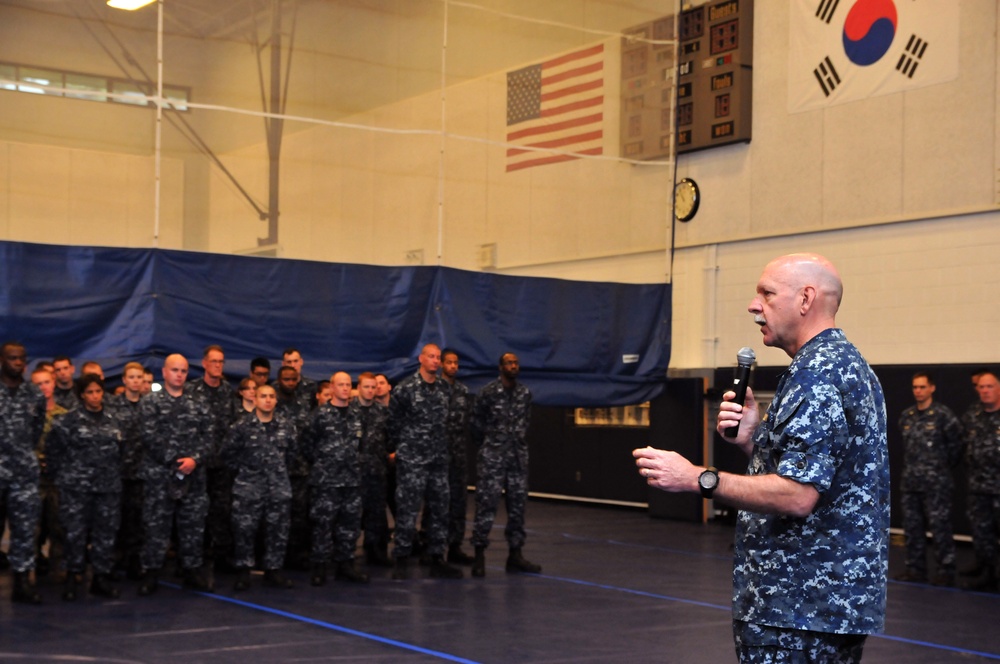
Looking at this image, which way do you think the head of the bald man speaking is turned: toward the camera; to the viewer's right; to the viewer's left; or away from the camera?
to the viewer's left

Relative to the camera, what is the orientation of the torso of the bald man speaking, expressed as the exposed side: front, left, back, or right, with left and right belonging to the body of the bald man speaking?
left

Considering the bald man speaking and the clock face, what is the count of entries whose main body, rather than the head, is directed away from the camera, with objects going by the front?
0

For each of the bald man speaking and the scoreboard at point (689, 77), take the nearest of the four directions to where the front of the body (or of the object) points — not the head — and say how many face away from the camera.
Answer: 0

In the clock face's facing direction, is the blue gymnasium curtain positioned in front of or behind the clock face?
in front

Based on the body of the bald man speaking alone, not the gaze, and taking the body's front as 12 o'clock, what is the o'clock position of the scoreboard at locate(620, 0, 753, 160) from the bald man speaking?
The scoreboard is roughly at 3 o'clock from the bald man speaking.

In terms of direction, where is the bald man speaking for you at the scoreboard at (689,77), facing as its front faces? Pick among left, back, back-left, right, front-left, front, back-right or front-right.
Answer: front-left

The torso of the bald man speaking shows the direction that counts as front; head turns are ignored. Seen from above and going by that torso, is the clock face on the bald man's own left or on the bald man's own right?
on the bald man's own right

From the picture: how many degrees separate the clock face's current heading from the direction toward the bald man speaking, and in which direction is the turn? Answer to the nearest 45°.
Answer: approximately 45° to its left
